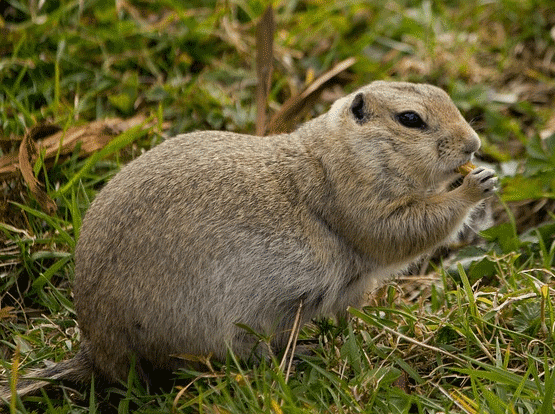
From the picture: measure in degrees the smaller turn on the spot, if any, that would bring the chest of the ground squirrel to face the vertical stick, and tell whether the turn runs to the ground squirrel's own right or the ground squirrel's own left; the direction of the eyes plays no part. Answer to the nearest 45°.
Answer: approximately 90° to the ground squirrel's own left

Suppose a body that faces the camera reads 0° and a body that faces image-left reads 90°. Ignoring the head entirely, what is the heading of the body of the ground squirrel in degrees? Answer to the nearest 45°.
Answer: approximately 270°
